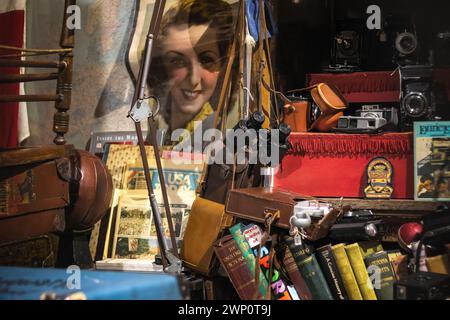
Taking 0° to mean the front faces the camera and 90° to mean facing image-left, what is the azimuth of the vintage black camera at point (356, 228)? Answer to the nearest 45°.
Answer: approximately 0°

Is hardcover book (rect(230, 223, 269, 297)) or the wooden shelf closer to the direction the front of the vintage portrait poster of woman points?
the hardcover book

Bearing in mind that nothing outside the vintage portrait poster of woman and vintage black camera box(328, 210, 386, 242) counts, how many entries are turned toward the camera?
2

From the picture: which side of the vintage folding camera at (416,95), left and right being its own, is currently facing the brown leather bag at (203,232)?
right

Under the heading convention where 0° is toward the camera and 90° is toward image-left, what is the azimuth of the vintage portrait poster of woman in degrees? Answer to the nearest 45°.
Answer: approximately 0°
